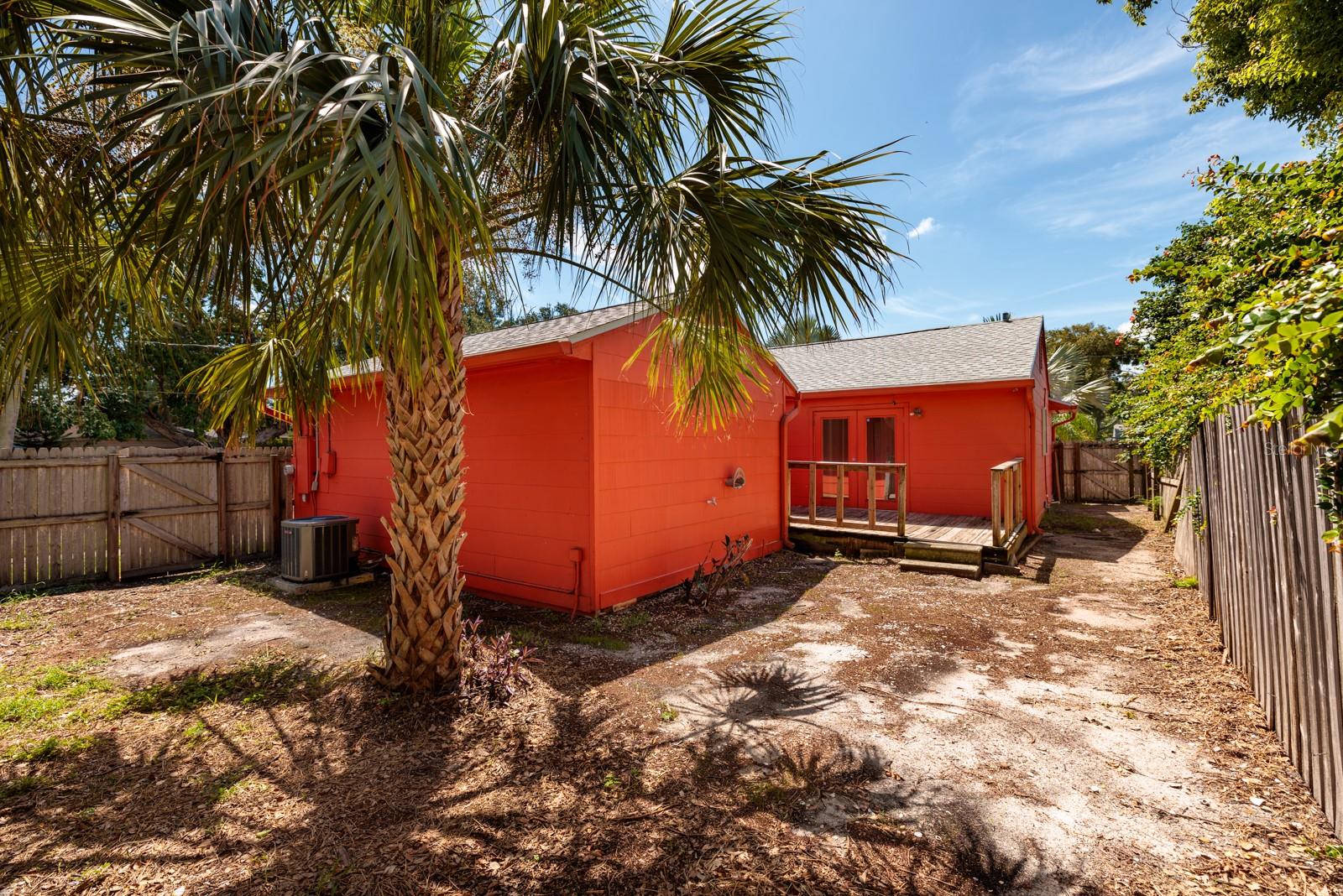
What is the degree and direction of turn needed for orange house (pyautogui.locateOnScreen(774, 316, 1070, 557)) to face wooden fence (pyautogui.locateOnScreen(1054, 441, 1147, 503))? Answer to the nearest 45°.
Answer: approximately 135° to its left

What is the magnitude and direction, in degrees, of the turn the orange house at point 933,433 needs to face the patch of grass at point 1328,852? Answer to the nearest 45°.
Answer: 0° — it already faces it

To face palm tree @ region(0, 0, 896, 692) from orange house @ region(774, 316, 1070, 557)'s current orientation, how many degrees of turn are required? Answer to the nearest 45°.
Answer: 0° — it already faces it

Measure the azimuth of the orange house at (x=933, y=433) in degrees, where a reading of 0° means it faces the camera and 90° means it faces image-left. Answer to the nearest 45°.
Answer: approximately 0°
